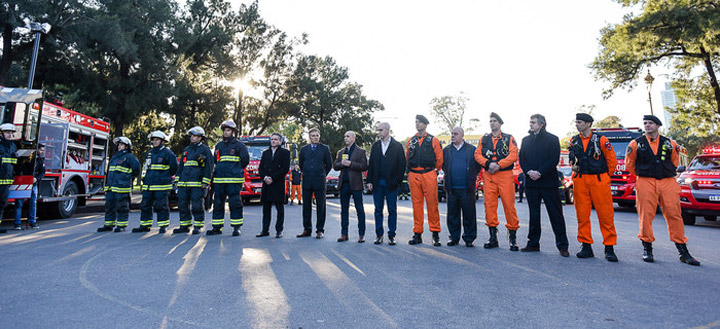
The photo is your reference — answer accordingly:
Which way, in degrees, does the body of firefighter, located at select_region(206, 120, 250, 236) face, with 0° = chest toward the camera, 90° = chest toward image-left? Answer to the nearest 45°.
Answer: approximately 45°

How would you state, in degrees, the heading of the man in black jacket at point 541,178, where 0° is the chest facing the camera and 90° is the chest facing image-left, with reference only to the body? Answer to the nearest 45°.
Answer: approximately 45°

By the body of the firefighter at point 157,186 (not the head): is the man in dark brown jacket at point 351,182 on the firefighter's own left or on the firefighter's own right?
on the firefighter's own left

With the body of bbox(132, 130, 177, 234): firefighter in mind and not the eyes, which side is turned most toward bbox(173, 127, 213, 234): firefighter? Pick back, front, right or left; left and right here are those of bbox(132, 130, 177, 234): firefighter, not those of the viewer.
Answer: left

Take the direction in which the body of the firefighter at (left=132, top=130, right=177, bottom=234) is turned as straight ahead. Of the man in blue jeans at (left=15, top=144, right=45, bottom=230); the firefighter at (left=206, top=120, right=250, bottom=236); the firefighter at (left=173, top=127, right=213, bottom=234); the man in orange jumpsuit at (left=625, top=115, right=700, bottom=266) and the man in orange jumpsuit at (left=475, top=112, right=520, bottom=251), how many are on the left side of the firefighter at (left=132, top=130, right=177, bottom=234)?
4

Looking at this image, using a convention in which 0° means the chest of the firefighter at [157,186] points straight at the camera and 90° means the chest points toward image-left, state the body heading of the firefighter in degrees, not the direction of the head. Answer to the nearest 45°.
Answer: approximately 45°

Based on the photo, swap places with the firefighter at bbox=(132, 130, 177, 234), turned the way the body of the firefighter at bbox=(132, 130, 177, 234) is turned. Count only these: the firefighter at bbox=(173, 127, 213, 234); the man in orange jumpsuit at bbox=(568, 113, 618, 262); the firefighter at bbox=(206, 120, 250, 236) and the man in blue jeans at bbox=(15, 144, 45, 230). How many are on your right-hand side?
1

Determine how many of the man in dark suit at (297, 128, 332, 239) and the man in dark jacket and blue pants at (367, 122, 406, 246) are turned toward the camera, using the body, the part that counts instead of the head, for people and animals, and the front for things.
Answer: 2
